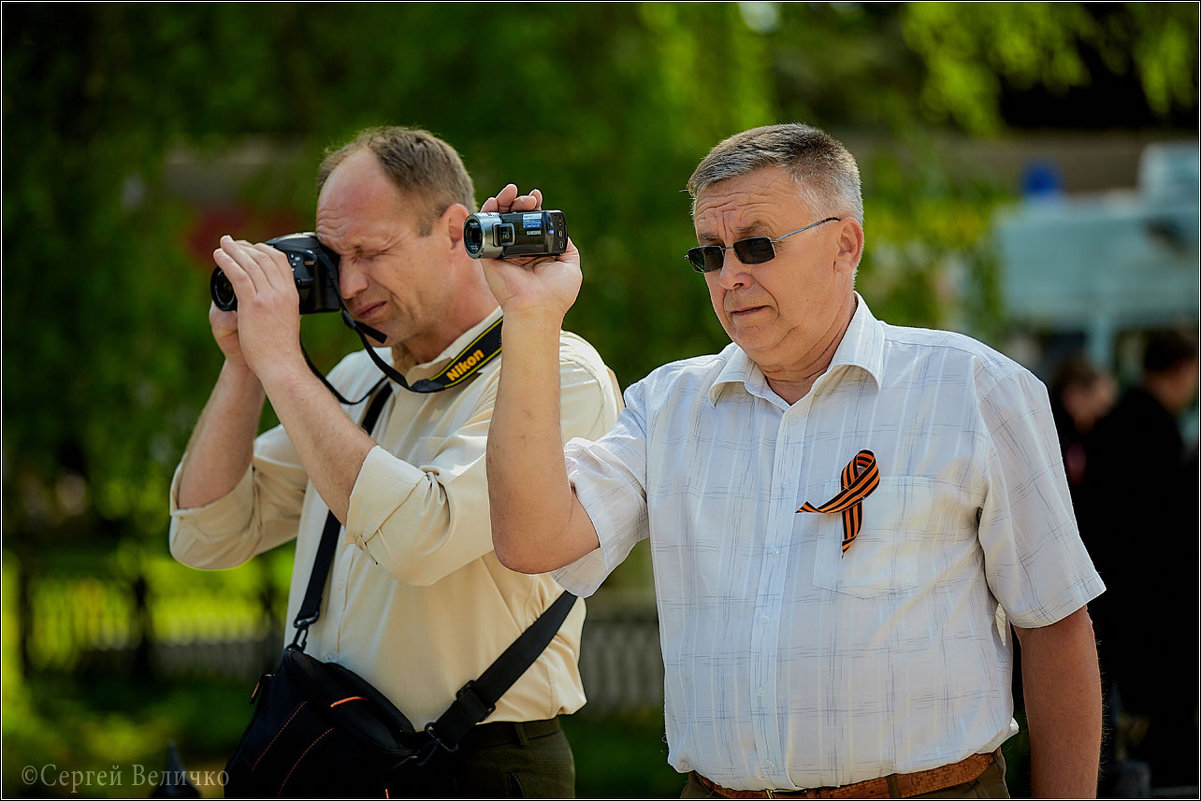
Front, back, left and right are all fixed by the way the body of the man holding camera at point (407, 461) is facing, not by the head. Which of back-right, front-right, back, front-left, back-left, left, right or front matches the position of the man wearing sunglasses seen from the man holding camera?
left

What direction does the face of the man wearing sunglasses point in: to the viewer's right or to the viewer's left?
to the viewer's left

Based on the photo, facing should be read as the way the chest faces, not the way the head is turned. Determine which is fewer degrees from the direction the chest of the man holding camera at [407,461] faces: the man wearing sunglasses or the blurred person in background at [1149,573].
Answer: the man wearing sunglasses

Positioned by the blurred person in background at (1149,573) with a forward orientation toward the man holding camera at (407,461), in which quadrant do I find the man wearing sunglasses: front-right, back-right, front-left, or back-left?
front-left

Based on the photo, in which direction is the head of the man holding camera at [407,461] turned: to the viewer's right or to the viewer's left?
to the viewer's left

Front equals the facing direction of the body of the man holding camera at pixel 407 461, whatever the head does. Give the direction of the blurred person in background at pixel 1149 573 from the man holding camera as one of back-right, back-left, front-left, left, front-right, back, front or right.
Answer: back

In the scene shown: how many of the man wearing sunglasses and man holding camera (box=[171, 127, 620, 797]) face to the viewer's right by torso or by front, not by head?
0

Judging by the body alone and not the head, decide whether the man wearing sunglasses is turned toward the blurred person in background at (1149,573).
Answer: no

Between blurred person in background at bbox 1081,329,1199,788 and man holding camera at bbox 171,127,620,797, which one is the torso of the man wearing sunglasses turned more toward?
the man holding camera

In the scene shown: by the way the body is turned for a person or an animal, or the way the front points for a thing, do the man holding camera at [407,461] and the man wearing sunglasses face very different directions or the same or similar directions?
same or similar directions

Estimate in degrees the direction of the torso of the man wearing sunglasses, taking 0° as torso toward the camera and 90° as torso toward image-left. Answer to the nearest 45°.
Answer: approximately 45°
